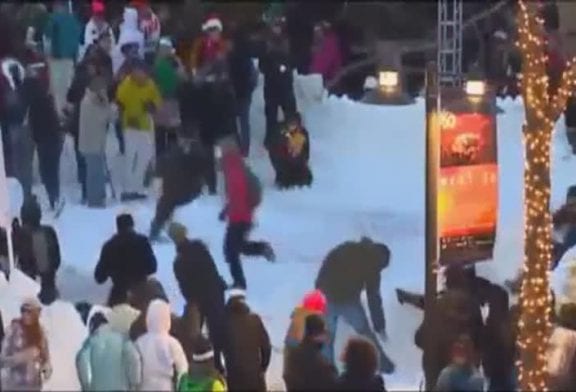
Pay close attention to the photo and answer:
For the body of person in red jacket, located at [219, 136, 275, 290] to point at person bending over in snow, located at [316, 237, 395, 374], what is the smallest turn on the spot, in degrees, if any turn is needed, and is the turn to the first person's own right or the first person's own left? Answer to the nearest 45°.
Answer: approximately 135° to the first person's own left

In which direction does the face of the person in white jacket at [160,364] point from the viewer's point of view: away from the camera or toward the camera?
away from the camera

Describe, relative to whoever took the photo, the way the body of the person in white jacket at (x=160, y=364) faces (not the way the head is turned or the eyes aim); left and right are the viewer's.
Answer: facing away from the viewer

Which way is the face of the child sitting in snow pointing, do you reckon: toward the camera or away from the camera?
toward the camera

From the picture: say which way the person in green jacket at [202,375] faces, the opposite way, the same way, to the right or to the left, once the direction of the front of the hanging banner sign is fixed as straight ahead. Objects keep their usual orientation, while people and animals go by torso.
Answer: the opposite way

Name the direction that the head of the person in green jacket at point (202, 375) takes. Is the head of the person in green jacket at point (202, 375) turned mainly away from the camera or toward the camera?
away from the camera

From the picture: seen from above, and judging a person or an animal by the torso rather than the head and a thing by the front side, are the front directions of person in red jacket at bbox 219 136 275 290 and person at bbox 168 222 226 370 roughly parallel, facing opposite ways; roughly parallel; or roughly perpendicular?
roughly parallel

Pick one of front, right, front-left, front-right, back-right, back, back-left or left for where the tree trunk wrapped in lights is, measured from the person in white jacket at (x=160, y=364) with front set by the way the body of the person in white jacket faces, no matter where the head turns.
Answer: right

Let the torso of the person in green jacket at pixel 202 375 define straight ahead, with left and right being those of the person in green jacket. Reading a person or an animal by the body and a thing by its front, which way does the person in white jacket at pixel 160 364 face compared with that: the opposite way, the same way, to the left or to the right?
the same way

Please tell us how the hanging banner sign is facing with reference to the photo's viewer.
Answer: facing the viewer

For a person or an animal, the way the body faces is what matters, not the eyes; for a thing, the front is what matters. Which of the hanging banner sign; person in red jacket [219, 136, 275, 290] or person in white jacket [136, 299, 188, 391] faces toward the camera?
the hanging banner sign

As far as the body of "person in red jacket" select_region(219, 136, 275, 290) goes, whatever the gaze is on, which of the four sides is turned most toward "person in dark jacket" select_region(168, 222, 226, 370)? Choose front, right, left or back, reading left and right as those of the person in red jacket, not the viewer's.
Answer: left
